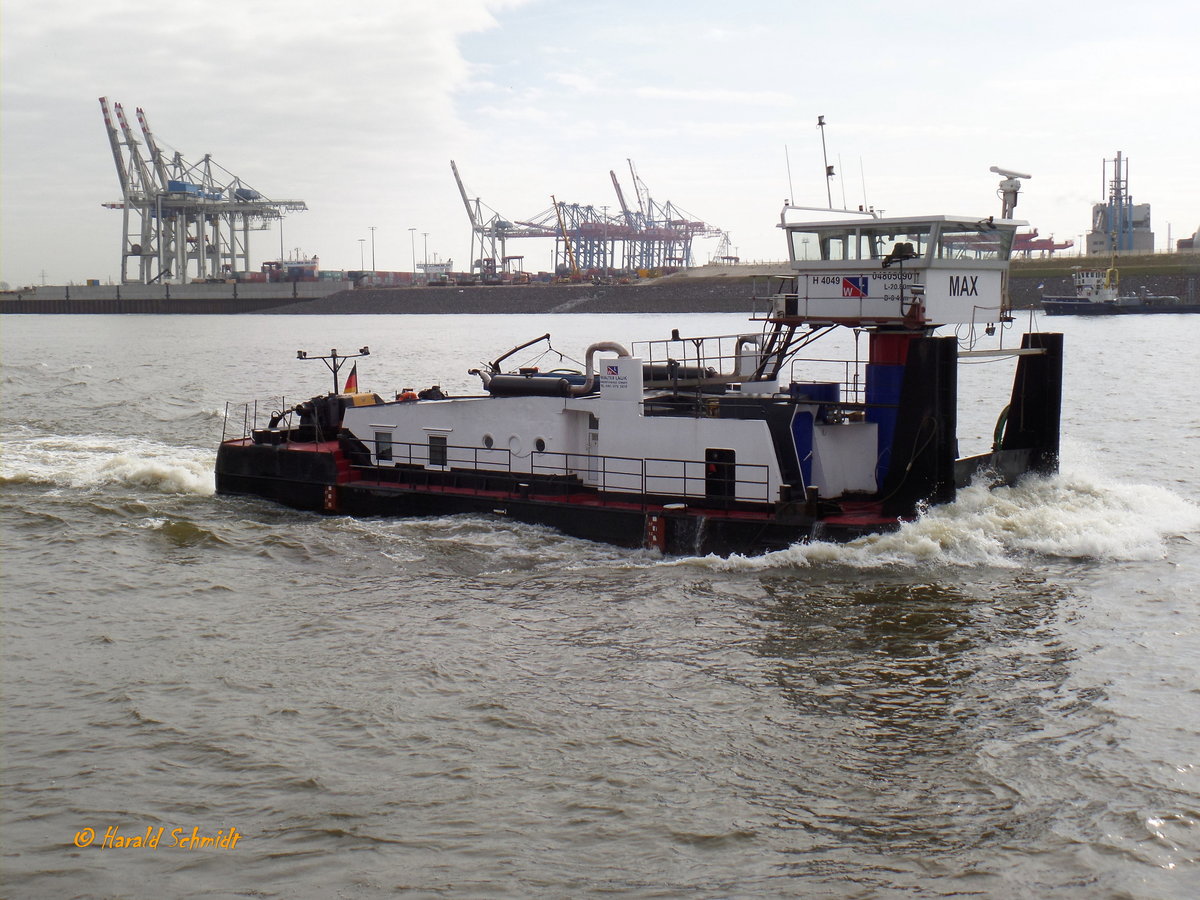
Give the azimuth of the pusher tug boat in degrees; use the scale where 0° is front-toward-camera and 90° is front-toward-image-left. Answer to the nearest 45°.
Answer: approximately 315°
